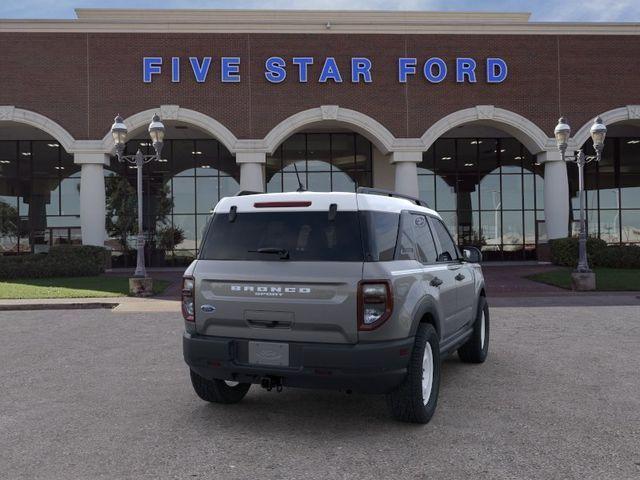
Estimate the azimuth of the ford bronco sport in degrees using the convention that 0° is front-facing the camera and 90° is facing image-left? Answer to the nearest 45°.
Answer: approximately 225°

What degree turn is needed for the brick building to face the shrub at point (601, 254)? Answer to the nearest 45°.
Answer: approximately 90° to its left

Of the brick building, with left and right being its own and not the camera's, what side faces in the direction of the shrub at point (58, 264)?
right

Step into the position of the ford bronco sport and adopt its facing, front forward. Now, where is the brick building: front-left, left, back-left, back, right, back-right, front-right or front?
front-left

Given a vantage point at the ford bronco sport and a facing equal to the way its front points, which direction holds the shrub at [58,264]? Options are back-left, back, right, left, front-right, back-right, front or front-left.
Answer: left

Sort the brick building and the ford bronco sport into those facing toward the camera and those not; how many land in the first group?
1

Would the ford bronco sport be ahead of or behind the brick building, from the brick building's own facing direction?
ahead

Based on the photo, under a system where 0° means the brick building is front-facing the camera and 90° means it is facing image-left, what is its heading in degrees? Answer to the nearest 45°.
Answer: approximately 0°
